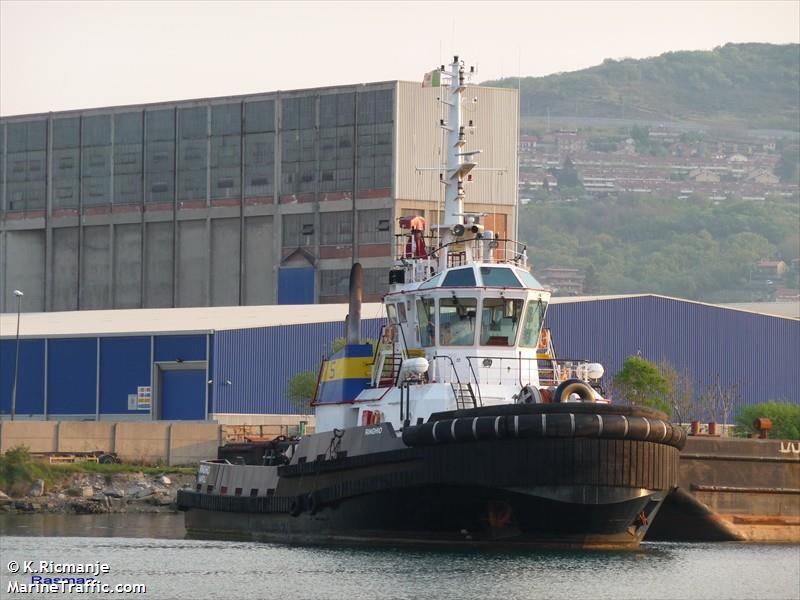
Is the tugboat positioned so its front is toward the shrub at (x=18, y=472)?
no
